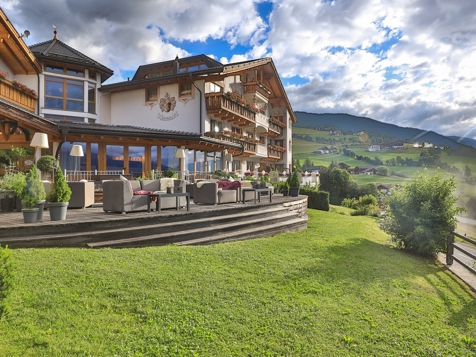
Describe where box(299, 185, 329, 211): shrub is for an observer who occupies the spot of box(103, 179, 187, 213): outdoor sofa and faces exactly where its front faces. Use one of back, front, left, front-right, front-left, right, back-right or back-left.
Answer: left

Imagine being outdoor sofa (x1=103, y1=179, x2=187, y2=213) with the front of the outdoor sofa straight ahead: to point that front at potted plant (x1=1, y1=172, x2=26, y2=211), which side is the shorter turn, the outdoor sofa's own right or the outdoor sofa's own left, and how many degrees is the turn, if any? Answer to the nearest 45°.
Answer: approximately 135° to the outdoor sofa's own right

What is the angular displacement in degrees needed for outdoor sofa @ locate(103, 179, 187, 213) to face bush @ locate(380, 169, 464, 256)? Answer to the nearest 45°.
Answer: approximately 45° to its left

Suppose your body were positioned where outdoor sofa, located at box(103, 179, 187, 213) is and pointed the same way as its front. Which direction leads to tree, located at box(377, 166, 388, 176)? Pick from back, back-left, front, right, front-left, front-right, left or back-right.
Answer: left

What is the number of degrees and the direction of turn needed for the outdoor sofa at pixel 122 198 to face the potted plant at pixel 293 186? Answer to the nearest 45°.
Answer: approximately 90° to its left

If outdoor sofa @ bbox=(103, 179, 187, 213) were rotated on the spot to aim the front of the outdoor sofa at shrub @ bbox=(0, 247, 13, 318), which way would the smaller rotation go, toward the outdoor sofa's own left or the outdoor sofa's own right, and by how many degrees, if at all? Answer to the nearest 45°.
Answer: approximately 45° to the outdoor sofa's own right

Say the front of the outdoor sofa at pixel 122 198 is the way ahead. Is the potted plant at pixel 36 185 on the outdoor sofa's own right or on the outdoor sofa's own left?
on the outdoor sofa's own right

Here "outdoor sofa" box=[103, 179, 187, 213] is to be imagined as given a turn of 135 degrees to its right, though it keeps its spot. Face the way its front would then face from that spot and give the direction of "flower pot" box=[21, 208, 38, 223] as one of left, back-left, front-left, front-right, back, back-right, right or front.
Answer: front-left

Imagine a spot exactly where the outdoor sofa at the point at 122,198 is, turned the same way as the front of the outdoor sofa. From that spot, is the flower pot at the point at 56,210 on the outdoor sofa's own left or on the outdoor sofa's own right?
on the outdoor sofa's own right

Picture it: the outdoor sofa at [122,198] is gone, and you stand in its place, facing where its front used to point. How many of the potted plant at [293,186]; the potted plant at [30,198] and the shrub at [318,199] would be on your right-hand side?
1

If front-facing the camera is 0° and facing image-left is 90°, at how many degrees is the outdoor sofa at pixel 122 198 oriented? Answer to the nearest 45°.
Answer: approximately 315°
